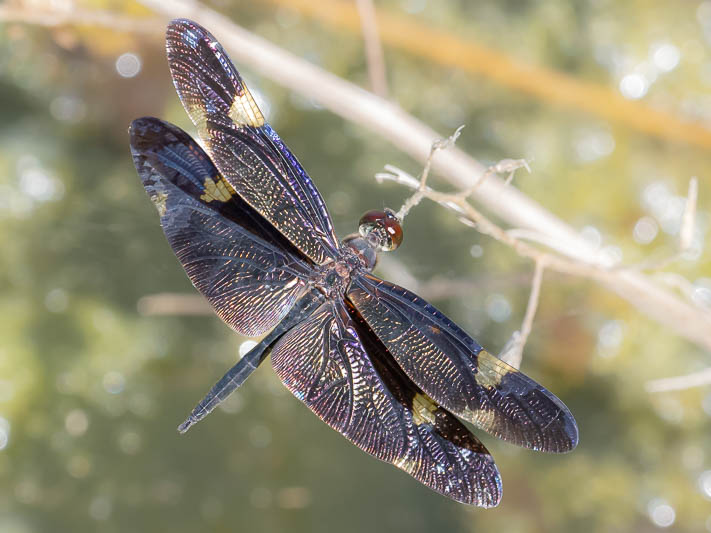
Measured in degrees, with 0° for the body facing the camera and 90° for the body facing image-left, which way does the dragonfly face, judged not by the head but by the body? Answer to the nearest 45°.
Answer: approximately 225°
